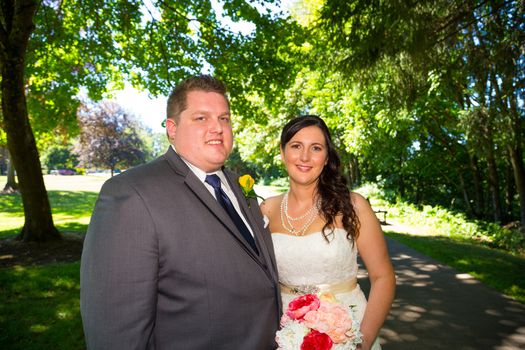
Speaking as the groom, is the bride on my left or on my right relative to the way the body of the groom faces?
on my left

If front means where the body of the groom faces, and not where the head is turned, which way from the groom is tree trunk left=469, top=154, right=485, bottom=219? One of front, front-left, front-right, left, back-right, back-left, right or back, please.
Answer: left

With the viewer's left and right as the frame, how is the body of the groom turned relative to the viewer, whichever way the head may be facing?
facing the viewer and to the right of the viewer

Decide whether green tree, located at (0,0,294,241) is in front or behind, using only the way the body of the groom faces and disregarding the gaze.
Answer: behind

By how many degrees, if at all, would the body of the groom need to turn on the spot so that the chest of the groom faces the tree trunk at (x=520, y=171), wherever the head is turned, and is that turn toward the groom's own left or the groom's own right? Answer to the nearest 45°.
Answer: approximately 90° to the groom's own left
